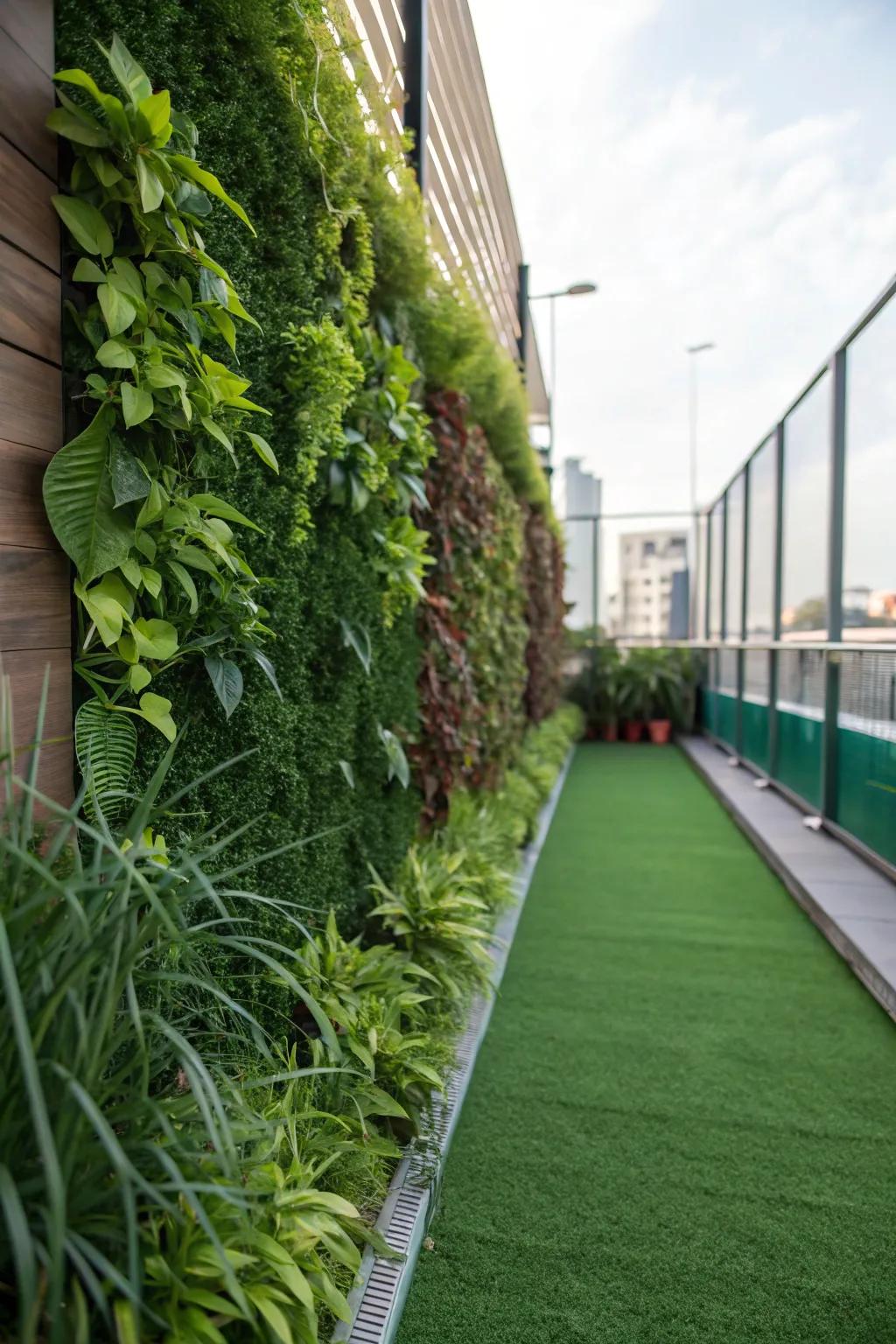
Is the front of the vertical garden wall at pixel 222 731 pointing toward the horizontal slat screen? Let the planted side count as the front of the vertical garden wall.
no

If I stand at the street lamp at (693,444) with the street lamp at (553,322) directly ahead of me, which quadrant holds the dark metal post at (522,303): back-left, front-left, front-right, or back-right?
front-left

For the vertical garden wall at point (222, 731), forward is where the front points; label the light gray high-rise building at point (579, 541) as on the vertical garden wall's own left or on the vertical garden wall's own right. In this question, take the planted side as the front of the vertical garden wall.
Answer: on the vertical garden wall's own left

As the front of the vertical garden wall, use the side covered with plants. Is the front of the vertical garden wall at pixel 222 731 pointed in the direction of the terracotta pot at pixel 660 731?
no

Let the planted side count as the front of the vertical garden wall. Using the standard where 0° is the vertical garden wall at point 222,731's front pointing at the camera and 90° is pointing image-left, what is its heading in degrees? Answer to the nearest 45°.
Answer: approximately 270°

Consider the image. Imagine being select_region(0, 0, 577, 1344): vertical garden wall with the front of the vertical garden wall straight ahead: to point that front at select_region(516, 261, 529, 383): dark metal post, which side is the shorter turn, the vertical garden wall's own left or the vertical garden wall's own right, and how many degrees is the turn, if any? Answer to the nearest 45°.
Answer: approximately 90° to the vertical garden wall's own left

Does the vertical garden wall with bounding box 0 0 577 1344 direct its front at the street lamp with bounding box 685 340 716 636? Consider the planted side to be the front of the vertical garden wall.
no

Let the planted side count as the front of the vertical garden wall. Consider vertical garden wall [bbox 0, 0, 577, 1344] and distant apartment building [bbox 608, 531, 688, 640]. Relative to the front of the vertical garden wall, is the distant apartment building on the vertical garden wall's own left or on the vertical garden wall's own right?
on the vertical garden wall's own left

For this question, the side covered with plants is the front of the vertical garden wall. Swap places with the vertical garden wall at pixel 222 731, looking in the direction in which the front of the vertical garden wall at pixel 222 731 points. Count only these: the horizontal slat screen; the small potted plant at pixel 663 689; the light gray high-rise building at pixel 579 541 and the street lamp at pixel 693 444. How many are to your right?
0
